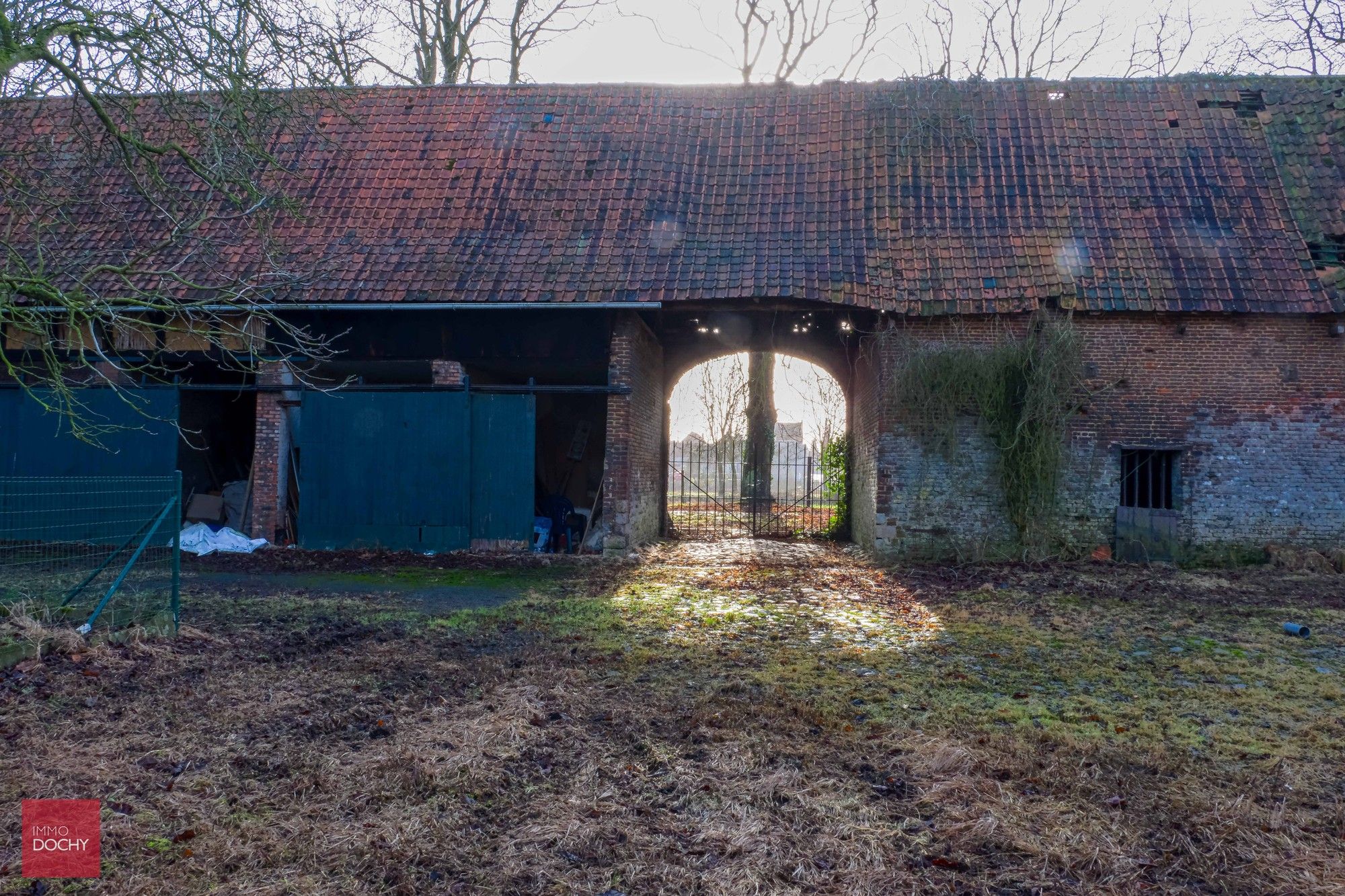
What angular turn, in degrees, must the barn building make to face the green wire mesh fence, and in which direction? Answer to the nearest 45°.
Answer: approximately 45° to its right

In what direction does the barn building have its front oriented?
toward the camera

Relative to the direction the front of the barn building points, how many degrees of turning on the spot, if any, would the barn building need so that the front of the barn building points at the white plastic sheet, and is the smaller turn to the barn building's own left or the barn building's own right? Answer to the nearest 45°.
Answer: approximately 90° to the barn building's own right
